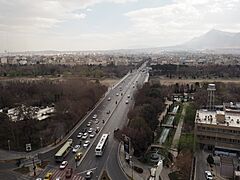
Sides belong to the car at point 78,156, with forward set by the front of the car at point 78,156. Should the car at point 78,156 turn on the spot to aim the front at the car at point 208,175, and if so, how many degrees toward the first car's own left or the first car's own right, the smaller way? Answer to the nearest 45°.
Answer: approximately 135° to the first car's own left

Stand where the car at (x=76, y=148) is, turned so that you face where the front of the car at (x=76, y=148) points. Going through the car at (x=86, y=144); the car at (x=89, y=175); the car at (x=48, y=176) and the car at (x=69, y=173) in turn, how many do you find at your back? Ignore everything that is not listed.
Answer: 1

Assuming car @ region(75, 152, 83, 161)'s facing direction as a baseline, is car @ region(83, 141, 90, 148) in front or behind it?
behind

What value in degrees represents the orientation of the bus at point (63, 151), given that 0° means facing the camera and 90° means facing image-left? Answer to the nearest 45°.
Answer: approximately 45°

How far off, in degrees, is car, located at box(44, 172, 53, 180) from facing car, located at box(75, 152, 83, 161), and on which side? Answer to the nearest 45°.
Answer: approximately 180°

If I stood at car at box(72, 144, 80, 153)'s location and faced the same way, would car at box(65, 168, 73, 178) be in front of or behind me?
in front

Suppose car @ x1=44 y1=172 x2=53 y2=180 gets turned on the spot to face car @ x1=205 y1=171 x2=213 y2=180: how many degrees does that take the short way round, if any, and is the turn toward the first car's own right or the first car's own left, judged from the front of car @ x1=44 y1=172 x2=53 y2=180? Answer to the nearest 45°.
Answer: approximately 135° to the first car's own left

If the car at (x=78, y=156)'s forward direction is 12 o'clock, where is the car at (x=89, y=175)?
the car at (x=89, y=175) is roughly at 10 o'clock from the car at (x=78, y=156).

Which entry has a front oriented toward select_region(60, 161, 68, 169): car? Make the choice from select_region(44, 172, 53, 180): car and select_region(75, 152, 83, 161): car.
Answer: select_region(75, 152, 83, 161): car

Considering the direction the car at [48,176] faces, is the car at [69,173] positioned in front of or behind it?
behind

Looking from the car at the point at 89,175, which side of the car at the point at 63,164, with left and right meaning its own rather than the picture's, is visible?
left

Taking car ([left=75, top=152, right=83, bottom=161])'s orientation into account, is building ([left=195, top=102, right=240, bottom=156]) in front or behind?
behind

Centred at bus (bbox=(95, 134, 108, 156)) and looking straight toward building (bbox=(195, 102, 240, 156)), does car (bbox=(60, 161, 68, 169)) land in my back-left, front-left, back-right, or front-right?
back-right

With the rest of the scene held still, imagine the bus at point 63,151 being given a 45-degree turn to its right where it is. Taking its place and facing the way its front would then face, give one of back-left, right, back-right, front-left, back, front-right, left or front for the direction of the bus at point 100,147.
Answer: back

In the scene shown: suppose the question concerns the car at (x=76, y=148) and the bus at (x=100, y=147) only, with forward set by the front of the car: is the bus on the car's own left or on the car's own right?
on the car's own left
